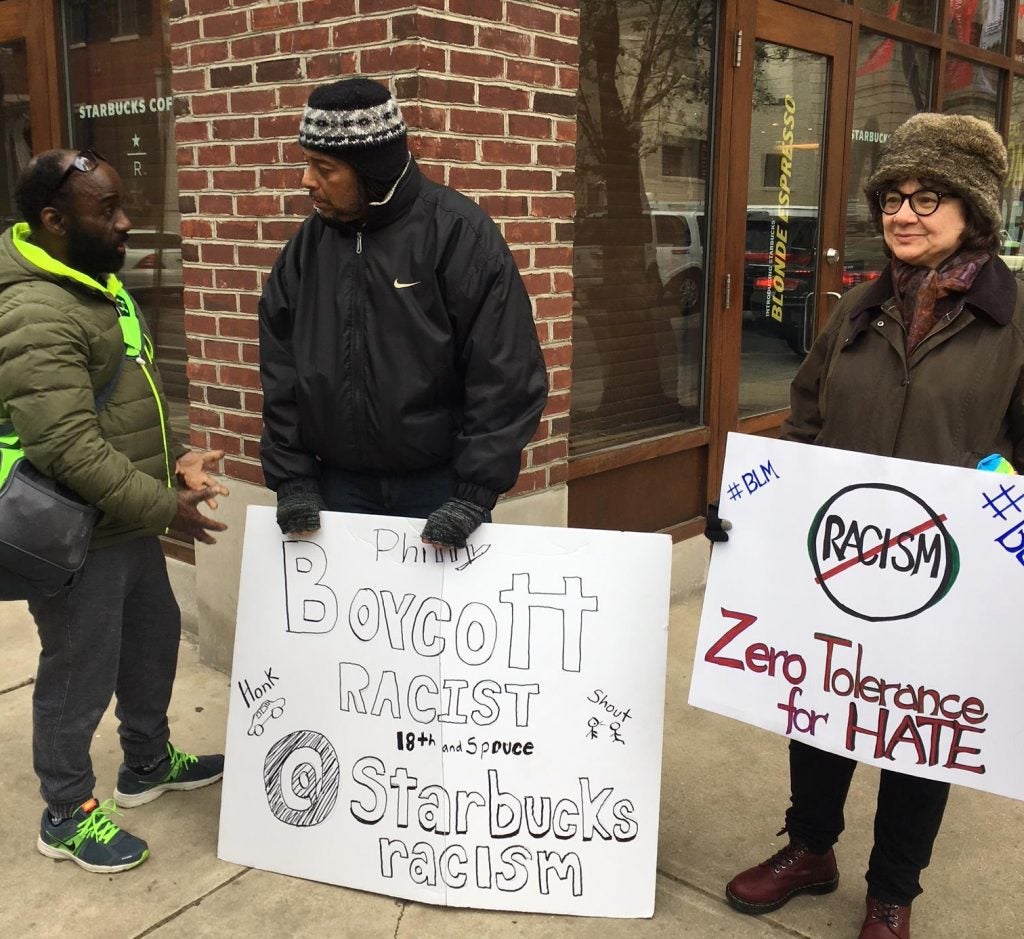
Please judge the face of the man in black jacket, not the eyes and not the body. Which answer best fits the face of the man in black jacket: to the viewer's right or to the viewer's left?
to the viewer's left

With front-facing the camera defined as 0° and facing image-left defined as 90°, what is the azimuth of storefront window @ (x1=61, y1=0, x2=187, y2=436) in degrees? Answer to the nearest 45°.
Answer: approximately 45°

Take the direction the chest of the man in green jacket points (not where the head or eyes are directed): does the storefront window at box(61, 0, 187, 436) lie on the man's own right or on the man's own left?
on the man's own left

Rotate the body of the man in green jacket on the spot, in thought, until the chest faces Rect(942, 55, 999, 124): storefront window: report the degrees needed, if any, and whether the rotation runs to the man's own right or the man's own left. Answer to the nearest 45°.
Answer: approximately 45° to the man's own left

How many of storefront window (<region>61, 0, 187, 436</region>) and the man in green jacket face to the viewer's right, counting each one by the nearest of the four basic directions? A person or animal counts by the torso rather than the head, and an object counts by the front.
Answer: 1

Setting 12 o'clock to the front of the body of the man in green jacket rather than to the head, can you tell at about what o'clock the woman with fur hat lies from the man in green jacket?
The woman with fur hat is roughly at 1 o'clock from the man in green jacket.

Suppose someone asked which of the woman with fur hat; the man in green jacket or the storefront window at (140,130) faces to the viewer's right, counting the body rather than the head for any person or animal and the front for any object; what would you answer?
the man in green jacket

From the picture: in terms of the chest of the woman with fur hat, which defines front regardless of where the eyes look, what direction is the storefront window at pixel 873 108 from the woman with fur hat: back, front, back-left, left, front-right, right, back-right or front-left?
back-right

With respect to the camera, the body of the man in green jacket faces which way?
to the viewer's right

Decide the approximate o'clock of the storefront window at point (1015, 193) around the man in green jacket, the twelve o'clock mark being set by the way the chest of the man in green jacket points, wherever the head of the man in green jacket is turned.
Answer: The storefront window is roughly at 11 o'clock from the man in green jacket.
